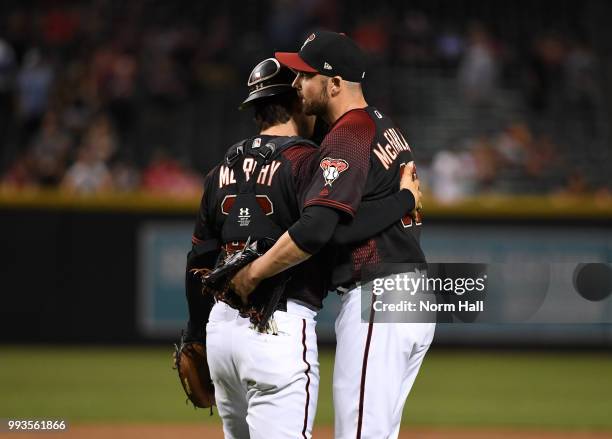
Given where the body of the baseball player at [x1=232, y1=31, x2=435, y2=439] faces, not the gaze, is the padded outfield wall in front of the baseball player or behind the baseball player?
in front

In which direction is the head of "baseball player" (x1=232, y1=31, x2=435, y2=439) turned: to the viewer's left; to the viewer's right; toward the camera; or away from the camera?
to the viewer's left

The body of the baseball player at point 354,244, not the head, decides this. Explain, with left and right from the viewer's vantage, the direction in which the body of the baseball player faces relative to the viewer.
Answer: facing away from the viewer and to the left of the viewer

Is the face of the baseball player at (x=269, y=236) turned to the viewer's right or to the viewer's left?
to the viewer's right
